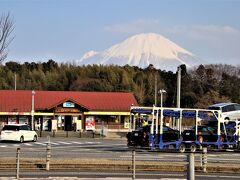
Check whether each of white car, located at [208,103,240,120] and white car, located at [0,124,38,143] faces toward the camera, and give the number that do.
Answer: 0

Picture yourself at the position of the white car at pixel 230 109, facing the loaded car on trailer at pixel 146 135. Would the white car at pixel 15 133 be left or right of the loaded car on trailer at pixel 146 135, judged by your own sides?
right
